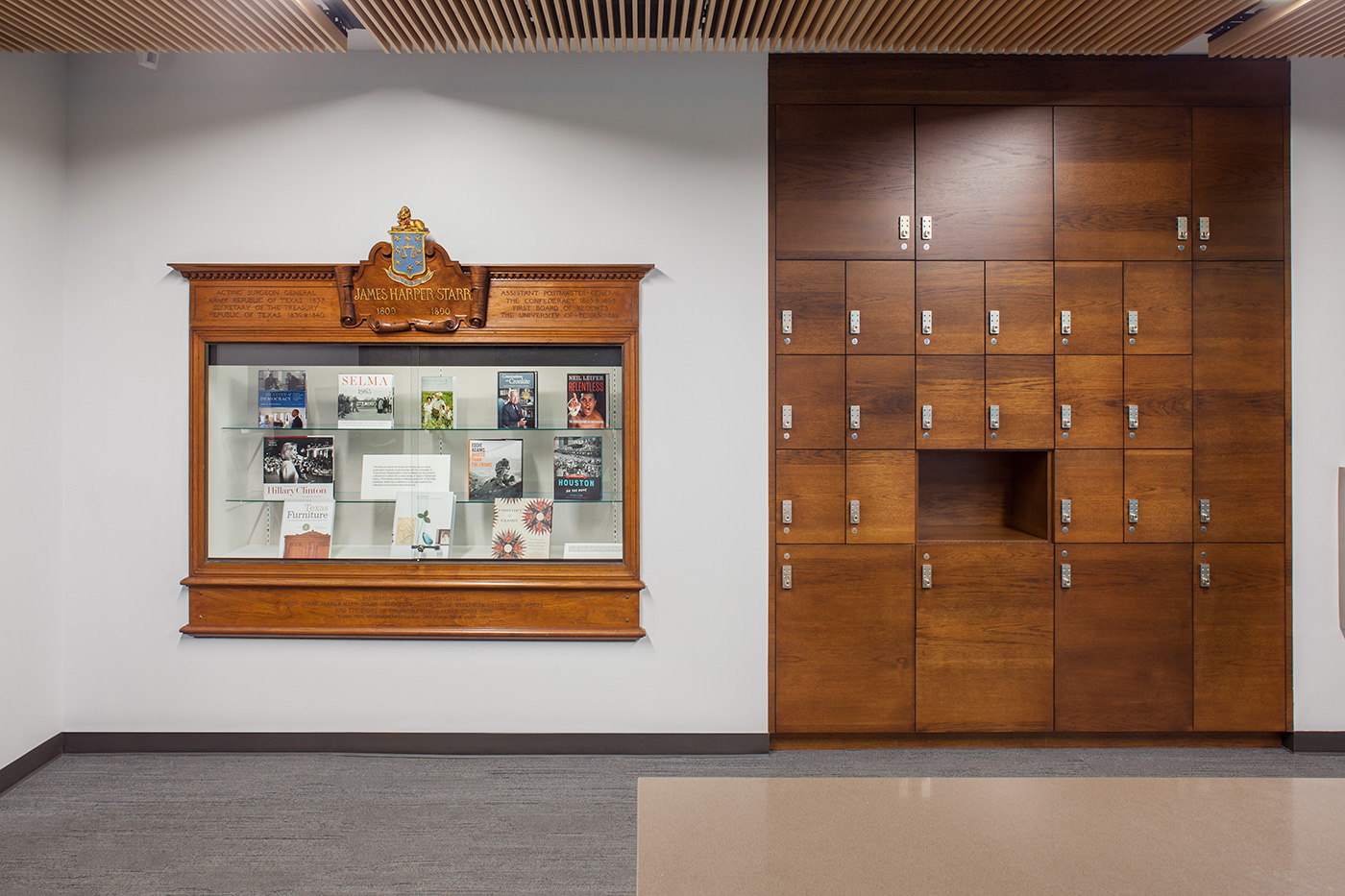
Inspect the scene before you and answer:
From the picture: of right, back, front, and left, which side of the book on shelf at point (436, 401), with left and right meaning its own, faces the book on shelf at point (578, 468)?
left

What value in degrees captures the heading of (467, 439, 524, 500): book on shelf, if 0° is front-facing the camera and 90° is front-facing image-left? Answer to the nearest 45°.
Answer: approximately 0°

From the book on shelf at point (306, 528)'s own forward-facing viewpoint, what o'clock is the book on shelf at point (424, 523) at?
the book on shelf at point (424, 523) is roughly at 10 o'clock from the book on shelf at point (306, 528).

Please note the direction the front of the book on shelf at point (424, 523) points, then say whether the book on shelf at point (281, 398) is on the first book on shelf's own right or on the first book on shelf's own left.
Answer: on the first book on shelf's own right
